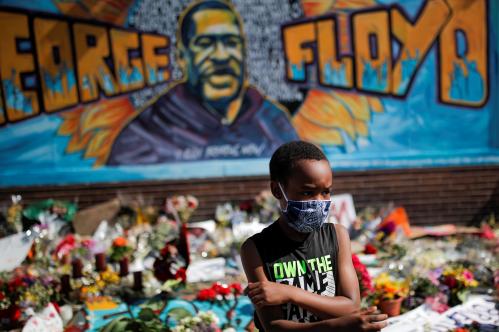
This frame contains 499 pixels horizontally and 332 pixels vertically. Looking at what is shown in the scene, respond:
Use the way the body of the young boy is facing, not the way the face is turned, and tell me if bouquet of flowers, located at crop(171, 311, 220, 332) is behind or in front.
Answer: behind

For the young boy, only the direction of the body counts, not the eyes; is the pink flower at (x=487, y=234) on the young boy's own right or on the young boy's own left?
on the young boy's own left

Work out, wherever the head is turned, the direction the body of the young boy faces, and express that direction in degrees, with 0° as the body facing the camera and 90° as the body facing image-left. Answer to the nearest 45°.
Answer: approximately 315°
